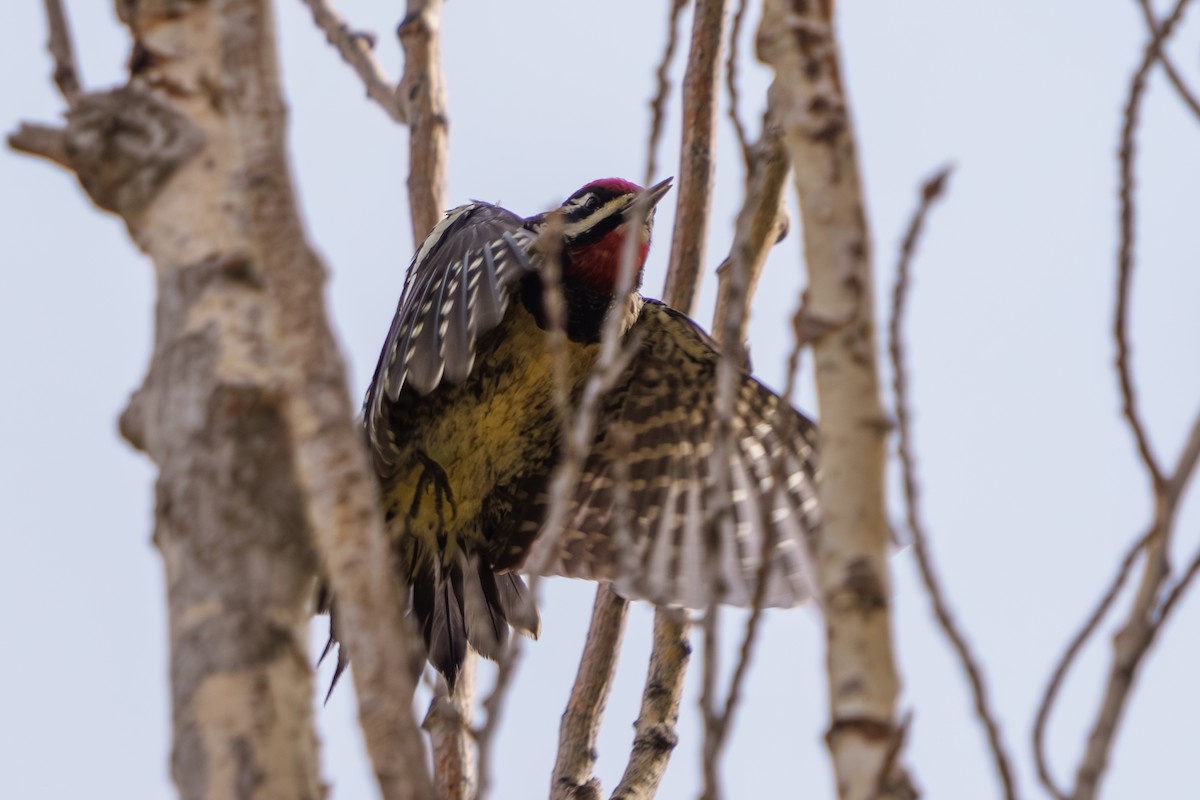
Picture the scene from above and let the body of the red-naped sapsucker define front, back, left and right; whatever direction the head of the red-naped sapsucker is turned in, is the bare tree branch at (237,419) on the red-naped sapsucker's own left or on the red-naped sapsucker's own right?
on the red-naped sapsucker's own right

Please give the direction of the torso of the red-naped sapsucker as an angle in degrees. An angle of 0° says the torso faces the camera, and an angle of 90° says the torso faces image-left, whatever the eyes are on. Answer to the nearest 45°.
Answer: approximately 315°
